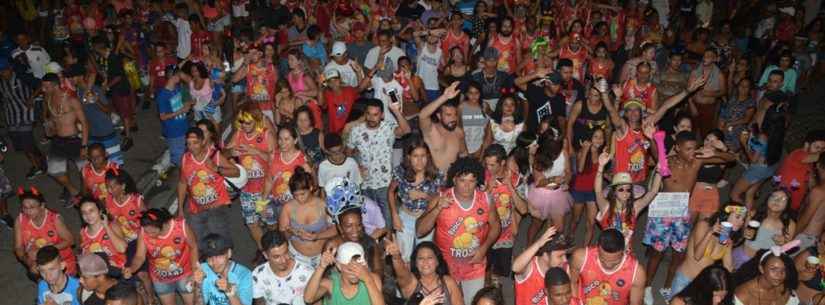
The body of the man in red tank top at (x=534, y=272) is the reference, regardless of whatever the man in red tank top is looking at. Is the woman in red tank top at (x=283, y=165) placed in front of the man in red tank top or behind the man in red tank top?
behind

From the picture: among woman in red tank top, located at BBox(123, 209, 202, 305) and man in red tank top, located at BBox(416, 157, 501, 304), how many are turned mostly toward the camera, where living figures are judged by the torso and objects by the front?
2

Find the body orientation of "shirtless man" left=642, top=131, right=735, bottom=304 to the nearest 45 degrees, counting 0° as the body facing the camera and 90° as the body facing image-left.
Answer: approximately 315°

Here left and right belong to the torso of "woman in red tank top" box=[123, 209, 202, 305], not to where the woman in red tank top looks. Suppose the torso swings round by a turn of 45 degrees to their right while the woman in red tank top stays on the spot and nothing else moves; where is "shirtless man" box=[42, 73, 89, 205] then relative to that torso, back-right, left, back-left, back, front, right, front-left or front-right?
back-right

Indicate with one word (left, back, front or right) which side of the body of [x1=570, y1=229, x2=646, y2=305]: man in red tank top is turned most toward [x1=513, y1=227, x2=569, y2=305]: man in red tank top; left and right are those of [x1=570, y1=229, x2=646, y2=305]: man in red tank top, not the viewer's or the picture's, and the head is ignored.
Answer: right

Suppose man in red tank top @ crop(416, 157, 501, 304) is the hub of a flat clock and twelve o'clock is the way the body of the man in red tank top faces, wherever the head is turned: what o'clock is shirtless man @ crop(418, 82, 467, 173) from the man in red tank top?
The shirtless man is roughly at 6 o'clock from the man in red tank top.

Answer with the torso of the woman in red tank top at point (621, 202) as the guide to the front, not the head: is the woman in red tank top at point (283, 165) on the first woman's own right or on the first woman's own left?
on the first woman's own right

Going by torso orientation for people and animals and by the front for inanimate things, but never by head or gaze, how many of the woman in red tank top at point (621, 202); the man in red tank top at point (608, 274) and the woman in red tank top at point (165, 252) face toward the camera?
3

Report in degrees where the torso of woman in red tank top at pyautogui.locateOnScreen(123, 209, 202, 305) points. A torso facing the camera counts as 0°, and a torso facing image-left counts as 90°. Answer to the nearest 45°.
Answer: approximately 0°
